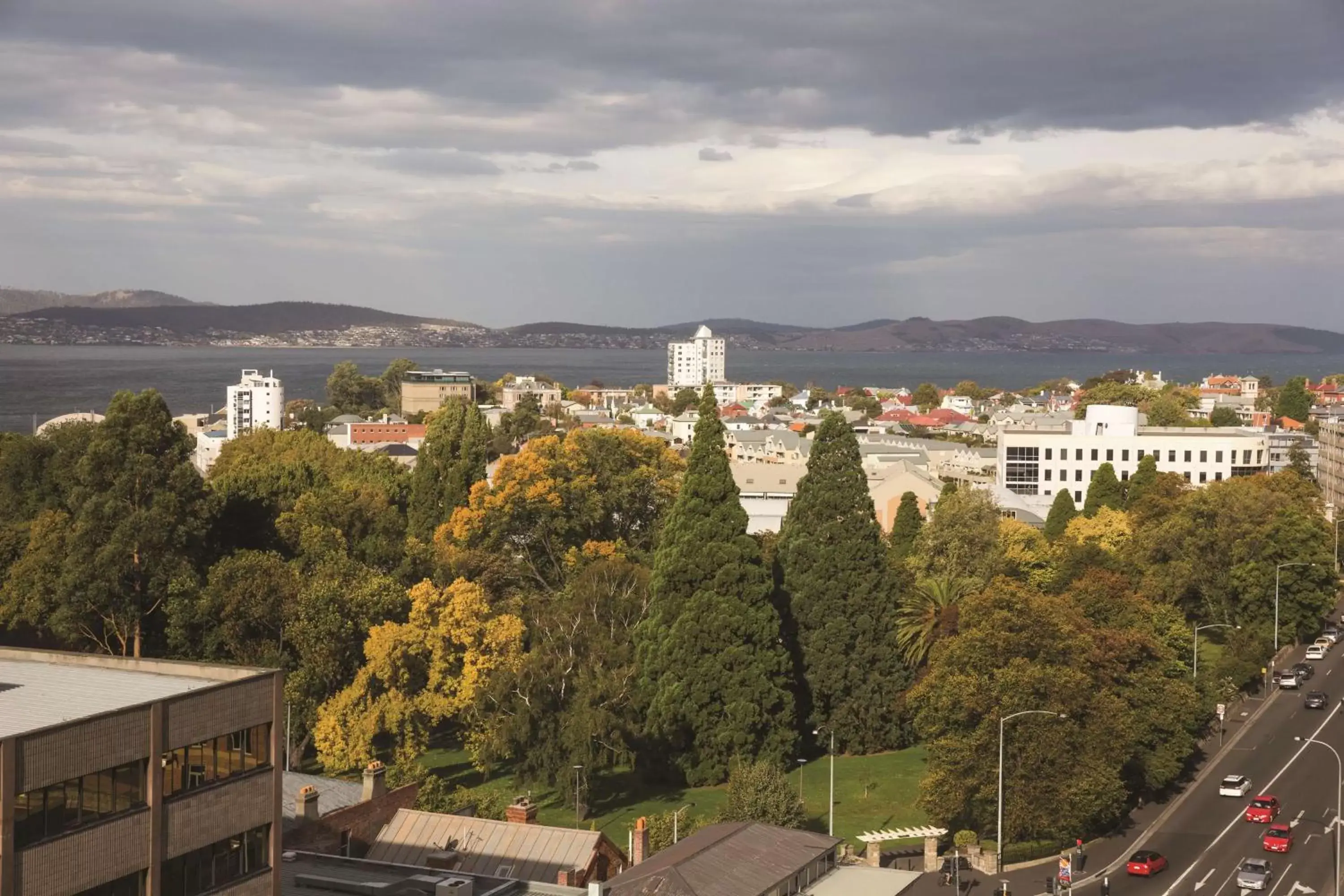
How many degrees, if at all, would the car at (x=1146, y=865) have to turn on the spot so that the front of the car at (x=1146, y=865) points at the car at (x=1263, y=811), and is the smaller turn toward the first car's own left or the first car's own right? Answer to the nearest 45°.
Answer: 0° — it already faces it

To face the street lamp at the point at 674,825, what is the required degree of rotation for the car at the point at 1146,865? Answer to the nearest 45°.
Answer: approximately 135° to its left

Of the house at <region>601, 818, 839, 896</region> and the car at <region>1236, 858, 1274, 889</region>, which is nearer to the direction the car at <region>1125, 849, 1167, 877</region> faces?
the car

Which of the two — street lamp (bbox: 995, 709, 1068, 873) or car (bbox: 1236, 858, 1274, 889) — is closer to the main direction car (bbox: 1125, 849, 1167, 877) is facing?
the car

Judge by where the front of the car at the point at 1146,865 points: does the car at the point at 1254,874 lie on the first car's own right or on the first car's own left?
on the first car's own right

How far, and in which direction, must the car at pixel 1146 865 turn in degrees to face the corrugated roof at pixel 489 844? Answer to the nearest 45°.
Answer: approximately 180°

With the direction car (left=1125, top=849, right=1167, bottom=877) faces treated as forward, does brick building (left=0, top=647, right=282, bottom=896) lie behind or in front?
behind

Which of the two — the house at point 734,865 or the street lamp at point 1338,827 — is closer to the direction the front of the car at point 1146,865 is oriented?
the street lamp

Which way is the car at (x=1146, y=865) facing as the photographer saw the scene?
facing away from the viewer and to the right of the viewer

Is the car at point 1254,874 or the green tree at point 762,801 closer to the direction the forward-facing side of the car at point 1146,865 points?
the car

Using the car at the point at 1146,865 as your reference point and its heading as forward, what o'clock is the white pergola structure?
The white pergola structure is roughly at 8 o'clock from the car.
